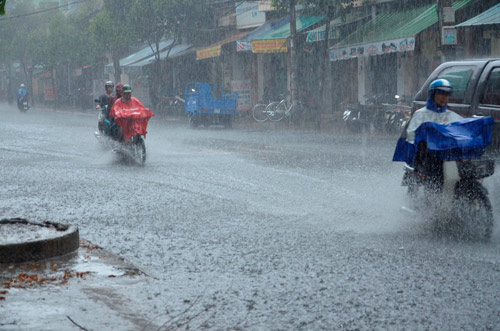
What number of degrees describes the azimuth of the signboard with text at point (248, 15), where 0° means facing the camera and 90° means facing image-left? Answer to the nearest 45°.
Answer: approximately 45°

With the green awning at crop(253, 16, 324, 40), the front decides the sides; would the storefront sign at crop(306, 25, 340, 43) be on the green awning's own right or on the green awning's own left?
on the green awning's own left

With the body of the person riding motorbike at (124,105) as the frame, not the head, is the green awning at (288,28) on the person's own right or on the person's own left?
on the person's own left

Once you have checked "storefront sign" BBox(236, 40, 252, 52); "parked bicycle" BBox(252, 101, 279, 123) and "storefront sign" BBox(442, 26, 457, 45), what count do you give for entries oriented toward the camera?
2

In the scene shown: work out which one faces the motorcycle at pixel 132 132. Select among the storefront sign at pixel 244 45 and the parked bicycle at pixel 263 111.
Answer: the storefront sign

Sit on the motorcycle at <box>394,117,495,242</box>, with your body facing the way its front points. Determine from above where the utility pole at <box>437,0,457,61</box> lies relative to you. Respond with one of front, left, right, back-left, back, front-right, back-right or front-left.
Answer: back-left

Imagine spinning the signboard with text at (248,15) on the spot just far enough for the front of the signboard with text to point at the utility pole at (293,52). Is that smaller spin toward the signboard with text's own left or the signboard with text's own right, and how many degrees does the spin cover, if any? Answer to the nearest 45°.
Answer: approximately 45° to the signboard with text's own left

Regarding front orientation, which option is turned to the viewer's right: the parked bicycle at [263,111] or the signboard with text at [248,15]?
the parked bicycle
